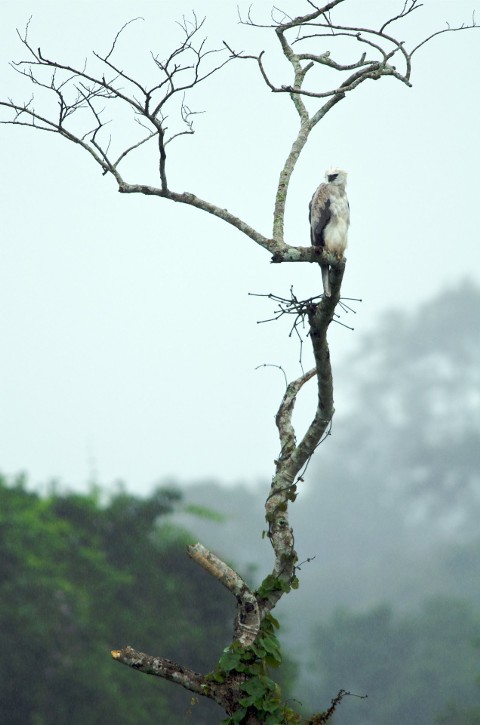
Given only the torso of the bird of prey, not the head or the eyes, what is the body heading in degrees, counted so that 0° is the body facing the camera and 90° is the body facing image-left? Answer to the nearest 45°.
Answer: approximately 315°
